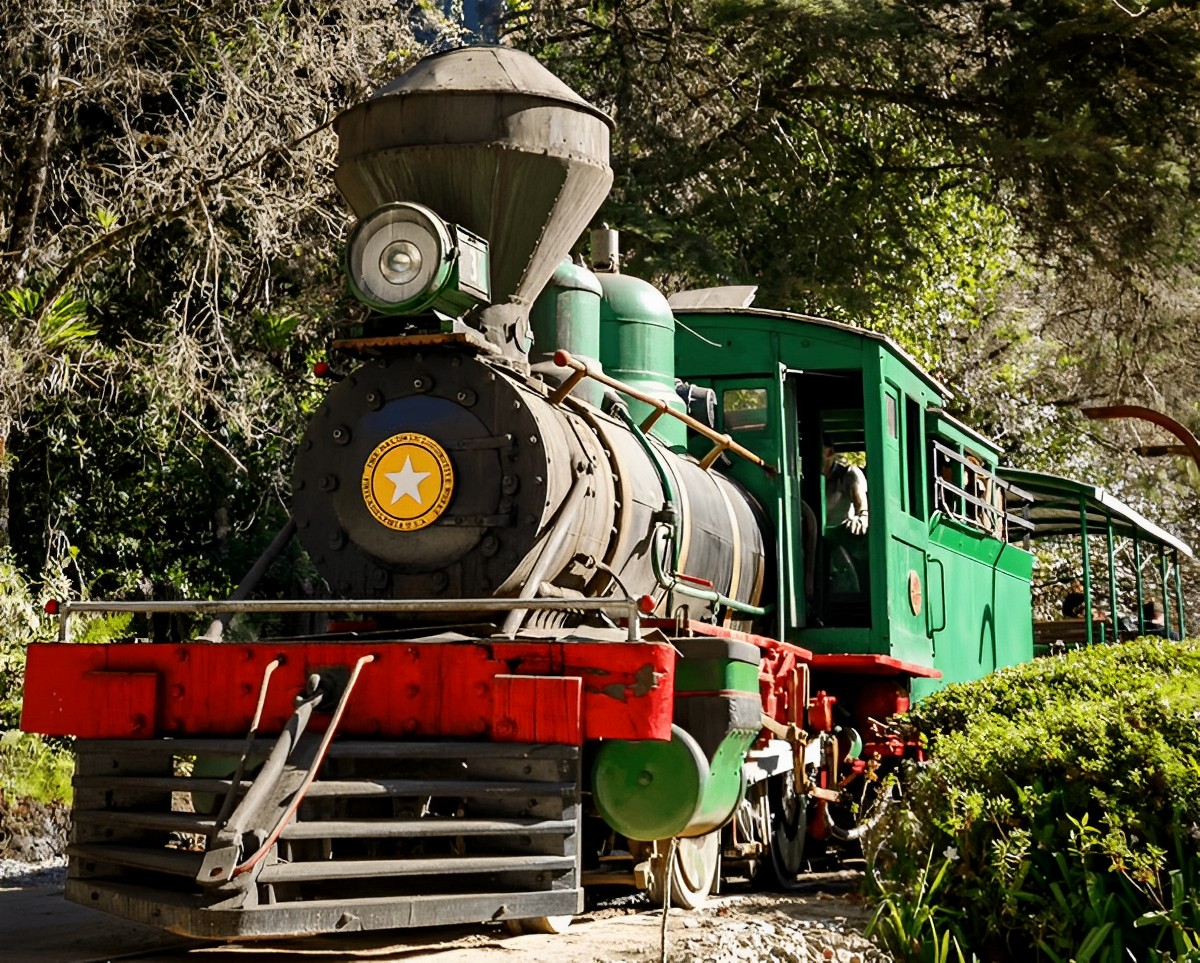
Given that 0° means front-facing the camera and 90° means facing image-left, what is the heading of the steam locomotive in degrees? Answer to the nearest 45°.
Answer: approximately 45°

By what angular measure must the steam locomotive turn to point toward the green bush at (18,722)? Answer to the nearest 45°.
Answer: approximately 90° to its right

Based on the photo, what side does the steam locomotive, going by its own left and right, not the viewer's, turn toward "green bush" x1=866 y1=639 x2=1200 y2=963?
left
